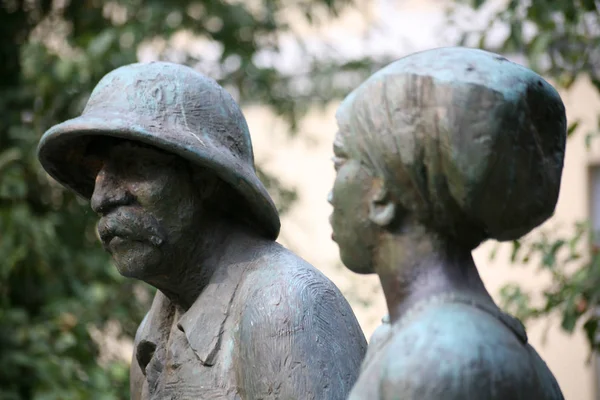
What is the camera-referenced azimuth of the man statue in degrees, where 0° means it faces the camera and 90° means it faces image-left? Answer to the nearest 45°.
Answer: approximately 45°

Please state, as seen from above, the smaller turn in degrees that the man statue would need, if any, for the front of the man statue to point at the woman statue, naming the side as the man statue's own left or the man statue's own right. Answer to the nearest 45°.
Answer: approximately 90° to the man statue's own left
